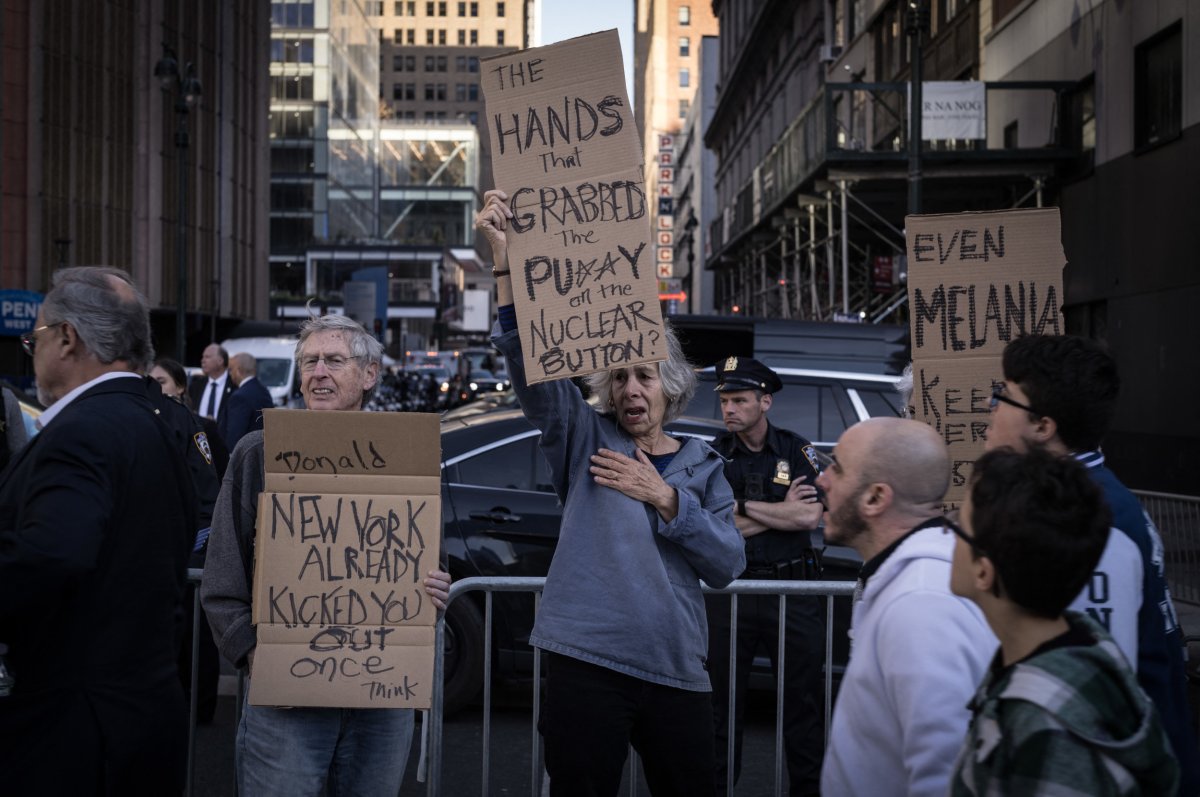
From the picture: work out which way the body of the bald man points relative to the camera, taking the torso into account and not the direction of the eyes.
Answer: to the viewer's left

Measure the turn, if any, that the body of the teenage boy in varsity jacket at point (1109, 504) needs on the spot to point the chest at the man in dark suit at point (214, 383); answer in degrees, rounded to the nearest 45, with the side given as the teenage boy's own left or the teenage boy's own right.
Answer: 0° — they already face them

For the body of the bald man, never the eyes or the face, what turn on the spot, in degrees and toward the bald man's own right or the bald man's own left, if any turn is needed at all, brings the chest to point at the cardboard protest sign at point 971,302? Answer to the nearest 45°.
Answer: approximately 90° to the bald man's own right

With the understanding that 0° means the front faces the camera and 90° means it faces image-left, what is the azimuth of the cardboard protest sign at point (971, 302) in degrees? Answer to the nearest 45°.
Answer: approximately 0°

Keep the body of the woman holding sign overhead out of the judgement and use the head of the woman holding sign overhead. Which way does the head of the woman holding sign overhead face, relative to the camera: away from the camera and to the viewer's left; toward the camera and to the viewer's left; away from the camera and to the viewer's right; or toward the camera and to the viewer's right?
toward the camera and to the viewer's left

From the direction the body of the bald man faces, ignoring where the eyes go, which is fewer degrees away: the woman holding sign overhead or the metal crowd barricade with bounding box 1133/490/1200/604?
the woman holding sign overhead

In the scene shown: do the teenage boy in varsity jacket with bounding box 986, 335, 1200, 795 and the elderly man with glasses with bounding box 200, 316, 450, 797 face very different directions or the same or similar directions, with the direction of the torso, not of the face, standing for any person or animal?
very different directions

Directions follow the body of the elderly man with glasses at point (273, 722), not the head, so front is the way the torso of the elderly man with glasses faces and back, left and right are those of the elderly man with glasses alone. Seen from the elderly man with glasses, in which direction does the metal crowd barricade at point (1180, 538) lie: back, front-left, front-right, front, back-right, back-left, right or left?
back-left

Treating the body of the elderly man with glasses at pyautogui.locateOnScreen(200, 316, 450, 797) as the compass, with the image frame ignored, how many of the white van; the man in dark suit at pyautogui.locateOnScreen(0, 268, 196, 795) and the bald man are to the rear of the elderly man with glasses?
1

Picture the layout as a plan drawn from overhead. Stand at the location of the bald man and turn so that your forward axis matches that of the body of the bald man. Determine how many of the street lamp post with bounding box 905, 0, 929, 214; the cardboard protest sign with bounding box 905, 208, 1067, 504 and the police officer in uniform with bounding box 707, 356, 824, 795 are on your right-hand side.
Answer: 3

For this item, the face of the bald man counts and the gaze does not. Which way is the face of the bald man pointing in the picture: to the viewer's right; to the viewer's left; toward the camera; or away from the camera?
to the viewer's left

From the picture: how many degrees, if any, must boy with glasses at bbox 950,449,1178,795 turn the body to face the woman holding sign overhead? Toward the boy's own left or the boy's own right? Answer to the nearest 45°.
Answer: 0° — they already face them

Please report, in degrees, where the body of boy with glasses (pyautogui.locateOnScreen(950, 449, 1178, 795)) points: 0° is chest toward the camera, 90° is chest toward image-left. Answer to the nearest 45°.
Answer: approximately 135°

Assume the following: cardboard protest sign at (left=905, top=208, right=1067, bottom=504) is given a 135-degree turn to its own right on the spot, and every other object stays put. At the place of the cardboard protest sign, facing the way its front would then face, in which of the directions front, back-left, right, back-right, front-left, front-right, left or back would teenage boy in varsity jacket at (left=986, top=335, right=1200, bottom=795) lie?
back-left

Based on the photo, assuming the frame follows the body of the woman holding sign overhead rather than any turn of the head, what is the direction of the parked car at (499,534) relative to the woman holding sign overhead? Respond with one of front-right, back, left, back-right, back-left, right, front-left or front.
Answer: back

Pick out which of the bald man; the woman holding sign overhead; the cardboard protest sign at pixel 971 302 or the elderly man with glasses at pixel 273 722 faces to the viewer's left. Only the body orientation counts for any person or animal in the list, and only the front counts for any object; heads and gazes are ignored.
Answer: the bald man
